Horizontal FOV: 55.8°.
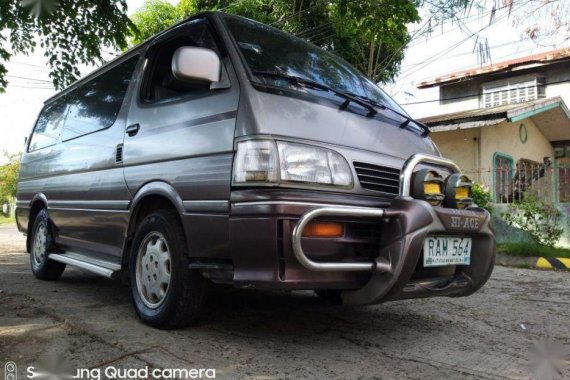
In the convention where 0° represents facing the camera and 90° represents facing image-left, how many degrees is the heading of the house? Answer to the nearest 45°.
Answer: approximately 45°

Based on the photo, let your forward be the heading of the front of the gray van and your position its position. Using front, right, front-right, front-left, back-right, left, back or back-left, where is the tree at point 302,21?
back-left

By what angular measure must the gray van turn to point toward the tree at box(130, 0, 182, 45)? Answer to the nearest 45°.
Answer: approximately 135° to its left

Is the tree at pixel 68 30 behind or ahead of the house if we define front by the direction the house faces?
ahead

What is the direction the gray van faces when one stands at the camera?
facing the viewer and to the right of the viewer

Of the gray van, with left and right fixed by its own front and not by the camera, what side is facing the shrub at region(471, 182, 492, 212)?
left

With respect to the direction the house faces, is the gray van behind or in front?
in front

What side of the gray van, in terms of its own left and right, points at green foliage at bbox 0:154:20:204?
back

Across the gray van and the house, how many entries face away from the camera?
0

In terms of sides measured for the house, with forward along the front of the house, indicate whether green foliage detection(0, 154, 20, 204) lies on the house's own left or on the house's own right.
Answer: on the house's own right

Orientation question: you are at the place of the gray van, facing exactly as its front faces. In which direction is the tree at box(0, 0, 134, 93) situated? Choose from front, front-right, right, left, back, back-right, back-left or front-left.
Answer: back
